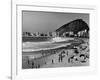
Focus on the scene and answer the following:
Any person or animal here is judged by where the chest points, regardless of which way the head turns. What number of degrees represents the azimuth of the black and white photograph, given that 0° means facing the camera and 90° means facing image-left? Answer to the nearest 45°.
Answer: approximately 315°
